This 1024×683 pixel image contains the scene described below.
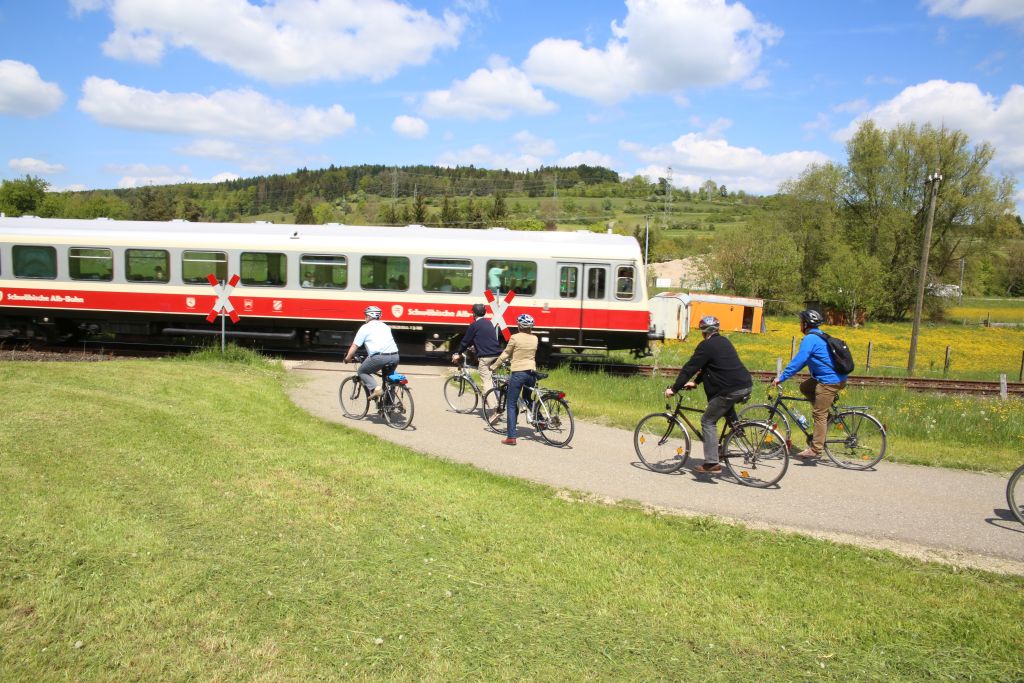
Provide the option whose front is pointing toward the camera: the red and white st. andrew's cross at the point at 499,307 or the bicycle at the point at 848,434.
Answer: the red and white st. andrew's cross

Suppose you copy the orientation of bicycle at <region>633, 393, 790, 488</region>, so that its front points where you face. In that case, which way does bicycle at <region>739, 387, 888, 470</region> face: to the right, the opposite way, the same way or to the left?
the same way

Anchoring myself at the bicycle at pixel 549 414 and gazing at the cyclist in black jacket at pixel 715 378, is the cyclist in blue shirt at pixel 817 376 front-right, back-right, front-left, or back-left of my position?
front-left

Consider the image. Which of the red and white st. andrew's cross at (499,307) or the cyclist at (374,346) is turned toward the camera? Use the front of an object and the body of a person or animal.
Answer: the red and white st. andrew's cross

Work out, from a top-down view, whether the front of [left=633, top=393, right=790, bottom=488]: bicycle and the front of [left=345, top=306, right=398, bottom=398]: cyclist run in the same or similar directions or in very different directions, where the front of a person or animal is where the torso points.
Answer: same or similar directions

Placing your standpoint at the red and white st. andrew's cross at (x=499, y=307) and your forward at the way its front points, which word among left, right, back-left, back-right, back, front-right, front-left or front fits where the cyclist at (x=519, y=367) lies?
front

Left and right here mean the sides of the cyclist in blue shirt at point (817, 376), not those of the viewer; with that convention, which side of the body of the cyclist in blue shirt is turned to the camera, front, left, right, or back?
left

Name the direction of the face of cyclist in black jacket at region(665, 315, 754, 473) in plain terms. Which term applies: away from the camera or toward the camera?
away from the camera

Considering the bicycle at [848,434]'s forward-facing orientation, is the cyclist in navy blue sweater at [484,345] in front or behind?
in front

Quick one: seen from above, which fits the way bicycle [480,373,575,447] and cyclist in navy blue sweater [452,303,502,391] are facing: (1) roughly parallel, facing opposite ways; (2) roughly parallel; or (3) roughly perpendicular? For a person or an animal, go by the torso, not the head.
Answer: roughly parallel

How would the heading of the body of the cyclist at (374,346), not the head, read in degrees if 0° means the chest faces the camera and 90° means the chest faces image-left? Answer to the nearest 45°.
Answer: approximately 135°

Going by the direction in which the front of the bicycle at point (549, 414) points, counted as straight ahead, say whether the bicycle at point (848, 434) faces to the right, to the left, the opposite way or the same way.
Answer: the same way

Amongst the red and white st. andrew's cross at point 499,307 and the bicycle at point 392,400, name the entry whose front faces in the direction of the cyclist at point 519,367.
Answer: the red and white st. andrew's cross

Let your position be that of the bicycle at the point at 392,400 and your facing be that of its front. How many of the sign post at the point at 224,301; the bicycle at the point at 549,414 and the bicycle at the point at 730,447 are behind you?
2

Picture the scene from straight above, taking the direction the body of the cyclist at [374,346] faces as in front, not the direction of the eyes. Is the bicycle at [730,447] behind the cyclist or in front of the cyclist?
behind

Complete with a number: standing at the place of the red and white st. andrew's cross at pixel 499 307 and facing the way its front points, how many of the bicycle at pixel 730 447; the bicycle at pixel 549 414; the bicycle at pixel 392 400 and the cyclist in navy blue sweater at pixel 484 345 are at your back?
0

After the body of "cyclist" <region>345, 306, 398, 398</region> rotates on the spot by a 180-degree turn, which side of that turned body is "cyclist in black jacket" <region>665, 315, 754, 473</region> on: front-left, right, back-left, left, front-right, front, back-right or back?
front

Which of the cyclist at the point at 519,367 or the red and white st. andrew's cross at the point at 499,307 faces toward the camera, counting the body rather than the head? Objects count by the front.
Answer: the red and white st. andrew's cross
